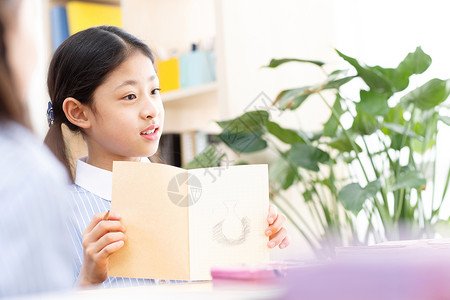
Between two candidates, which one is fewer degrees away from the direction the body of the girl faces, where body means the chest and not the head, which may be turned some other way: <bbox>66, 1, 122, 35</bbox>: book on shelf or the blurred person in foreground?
the blurred person in foreground

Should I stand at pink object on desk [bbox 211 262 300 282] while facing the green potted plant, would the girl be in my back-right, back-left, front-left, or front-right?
front-left

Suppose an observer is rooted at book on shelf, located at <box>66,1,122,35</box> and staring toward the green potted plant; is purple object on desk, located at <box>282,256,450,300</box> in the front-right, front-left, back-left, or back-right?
front-right

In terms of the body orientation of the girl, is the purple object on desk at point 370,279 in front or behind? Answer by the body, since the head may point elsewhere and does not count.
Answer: in front

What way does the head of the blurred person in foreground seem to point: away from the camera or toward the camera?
away from the camera

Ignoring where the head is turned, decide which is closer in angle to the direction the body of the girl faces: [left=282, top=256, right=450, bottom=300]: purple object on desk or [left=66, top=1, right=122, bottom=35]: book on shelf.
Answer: the purple object on desk

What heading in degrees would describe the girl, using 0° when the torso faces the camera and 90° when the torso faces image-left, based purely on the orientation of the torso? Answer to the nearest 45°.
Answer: approximately 315°

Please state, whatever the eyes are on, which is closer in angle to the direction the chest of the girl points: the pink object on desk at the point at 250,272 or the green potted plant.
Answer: the pink object on desk

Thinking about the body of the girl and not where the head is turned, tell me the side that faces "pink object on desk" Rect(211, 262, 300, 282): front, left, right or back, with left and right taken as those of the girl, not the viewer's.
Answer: front

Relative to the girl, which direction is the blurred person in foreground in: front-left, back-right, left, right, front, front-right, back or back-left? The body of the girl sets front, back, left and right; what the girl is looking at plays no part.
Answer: front-right

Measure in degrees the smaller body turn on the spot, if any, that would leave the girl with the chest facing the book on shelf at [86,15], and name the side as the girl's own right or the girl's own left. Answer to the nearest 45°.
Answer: approximately 135° to the girl's own left

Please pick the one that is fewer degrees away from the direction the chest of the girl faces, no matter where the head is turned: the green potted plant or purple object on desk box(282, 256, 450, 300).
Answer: the purple object on desk

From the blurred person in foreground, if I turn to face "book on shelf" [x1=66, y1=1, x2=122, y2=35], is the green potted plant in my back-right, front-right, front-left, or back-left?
front-right

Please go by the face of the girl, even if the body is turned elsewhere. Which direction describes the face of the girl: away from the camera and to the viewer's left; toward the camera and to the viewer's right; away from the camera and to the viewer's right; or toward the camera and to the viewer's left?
toward the camera and to the viewer's right
